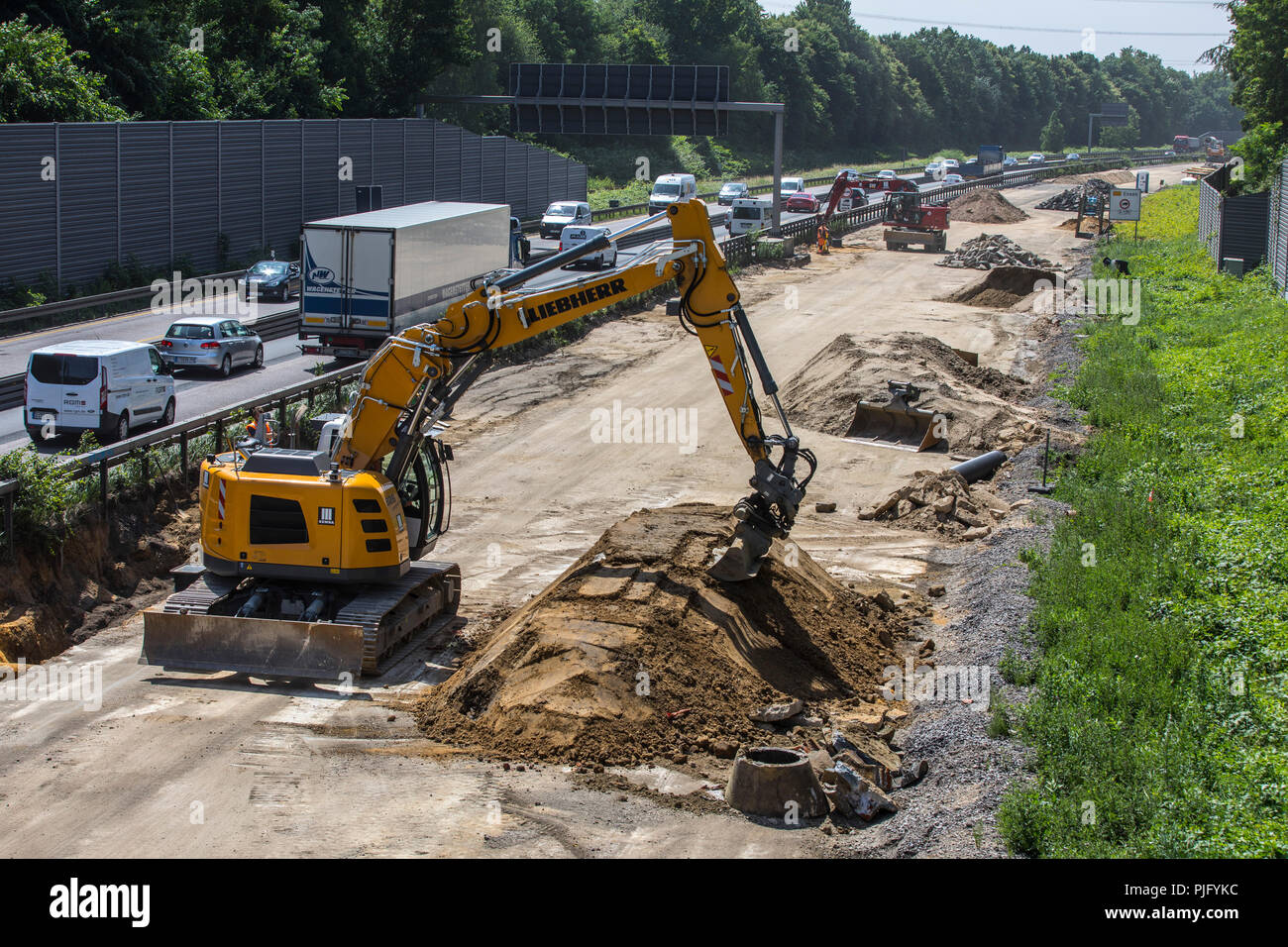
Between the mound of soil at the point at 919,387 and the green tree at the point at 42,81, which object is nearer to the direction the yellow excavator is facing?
the mound of soil

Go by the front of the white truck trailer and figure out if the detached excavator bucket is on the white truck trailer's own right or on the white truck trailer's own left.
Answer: on the white truck trailer's own right

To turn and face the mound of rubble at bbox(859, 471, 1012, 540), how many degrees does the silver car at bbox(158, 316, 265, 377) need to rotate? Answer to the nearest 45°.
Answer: approximately 90° to its right

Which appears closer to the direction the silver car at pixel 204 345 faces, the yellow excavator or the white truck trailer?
the white truck trailer

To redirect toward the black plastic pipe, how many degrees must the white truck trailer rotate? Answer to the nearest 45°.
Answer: approximately 90° to its right

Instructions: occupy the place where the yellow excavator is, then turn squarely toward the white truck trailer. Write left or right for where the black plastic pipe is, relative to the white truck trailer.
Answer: right

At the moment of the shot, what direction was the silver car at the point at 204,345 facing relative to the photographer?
facing away from the viewer and to the right of the viewer

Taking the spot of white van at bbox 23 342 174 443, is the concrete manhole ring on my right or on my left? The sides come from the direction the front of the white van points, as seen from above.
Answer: on my right

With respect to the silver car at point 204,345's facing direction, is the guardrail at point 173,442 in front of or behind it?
behind

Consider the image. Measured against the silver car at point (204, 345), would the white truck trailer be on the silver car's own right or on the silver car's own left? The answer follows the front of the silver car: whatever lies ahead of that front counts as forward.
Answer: on the silver car's own right

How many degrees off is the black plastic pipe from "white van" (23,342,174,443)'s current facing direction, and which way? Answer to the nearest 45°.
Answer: approximately 45° to its right
